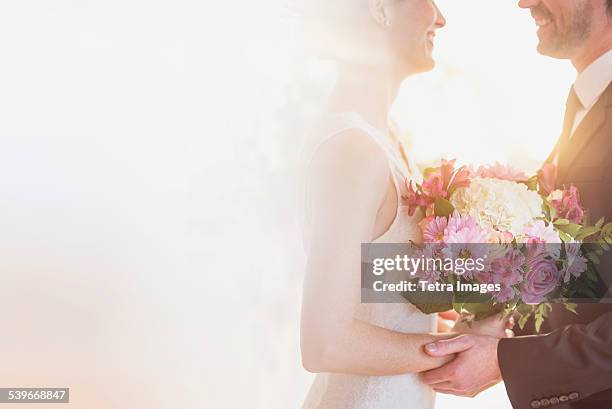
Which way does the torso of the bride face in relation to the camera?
to the viewer's right

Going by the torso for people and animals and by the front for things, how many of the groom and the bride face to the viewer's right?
1

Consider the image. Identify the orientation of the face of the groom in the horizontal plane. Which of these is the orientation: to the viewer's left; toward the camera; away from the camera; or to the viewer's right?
to the viewer's left

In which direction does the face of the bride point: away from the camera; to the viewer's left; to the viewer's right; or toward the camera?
to the viewer's right

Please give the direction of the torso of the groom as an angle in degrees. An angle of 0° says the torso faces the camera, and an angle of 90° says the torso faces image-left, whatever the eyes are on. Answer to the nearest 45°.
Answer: approximately 90°

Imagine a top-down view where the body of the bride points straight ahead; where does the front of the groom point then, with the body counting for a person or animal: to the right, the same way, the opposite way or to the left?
the opposite way
